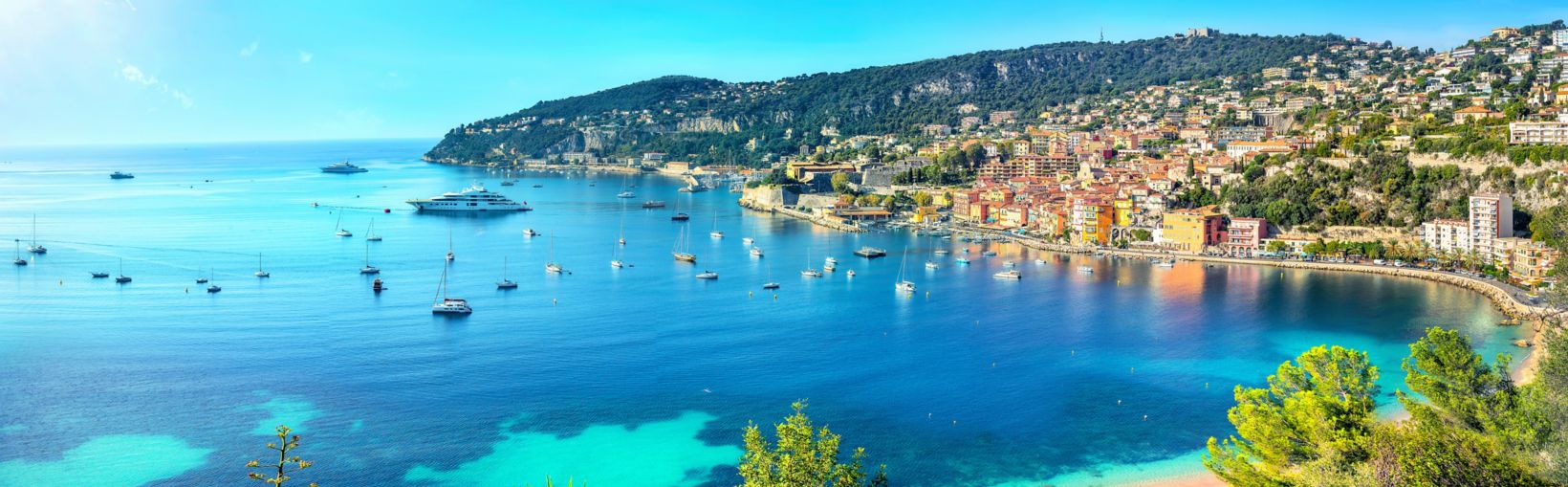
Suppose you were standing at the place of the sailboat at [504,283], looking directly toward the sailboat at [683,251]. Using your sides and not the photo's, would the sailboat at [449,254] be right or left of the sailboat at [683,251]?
left

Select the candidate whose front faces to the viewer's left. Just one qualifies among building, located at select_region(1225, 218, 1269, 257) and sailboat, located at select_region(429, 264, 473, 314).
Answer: the sailboat

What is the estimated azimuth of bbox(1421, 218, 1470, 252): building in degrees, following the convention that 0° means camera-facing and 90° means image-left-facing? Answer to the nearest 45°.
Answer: approximately 45°

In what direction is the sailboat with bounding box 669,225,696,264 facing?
to the viewer's left

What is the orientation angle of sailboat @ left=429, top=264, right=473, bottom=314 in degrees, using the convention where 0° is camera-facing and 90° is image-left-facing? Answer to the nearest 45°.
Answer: approximately 90°

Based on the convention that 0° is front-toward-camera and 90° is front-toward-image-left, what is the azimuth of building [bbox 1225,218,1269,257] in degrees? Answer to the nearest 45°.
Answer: approximately 0°

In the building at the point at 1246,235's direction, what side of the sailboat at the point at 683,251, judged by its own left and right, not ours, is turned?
back

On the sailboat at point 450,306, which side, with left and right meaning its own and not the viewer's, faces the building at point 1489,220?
back

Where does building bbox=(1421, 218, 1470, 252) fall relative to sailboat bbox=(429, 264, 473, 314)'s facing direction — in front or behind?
behind
